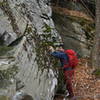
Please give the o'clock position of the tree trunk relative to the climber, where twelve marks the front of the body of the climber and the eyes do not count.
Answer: The tree trunk is roughly at 4 o'clock from the climber.

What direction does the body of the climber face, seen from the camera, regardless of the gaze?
to the viewer's left
